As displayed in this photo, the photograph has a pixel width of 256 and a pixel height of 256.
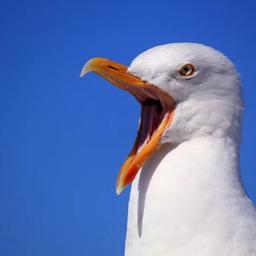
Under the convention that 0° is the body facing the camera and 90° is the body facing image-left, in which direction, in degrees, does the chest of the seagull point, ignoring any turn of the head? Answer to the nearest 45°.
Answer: approximately 90°
